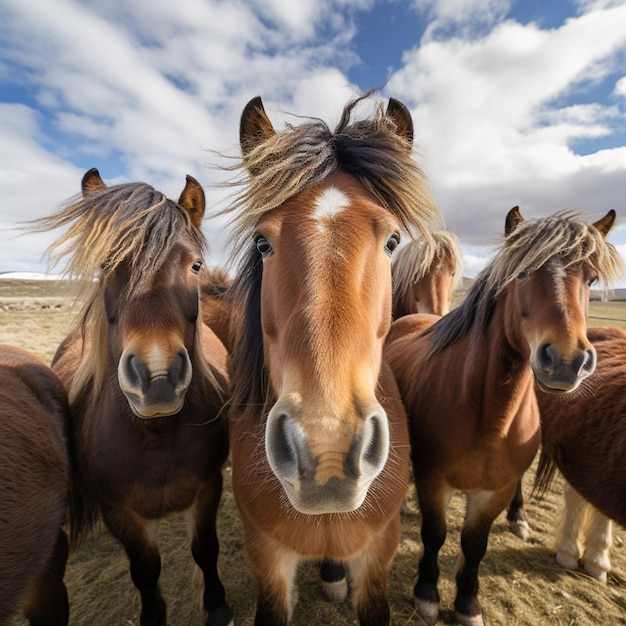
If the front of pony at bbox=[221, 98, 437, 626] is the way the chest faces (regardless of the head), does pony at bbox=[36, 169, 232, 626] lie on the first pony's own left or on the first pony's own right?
on the first pony's own right

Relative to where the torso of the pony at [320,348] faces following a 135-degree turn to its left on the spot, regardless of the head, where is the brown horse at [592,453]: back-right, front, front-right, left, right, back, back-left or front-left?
front

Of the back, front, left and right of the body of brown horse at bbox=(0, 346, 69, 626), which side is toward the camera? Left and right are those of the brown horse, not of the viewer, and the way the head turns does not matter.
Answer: left

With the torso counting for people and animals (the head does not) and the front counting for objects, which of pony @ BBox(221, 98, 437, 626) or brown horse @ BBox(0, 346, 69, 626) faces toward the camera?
the pony

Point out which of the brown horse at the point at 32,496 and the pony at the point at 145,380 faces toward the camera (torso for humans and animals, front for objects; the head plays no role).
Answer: the pony

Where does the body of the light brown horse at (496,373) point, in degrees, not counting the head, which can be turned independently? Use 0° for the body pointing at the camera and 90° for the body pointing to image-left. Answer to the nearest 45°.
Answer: approximately 315°

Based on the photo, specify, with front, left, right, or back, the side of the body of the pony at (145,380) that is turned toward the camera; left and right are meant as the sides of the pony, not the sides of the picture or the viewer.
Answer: front

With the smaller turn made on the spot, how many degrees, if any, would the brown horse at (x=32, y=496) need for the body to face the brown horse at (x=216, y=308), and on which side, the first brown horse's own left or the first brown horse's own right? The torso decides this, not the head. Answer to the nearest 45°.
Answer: approximately 135° to the first brown horse's own right

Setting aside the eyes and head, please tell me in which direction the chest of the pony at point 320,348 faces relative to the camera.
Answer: toward the camera
